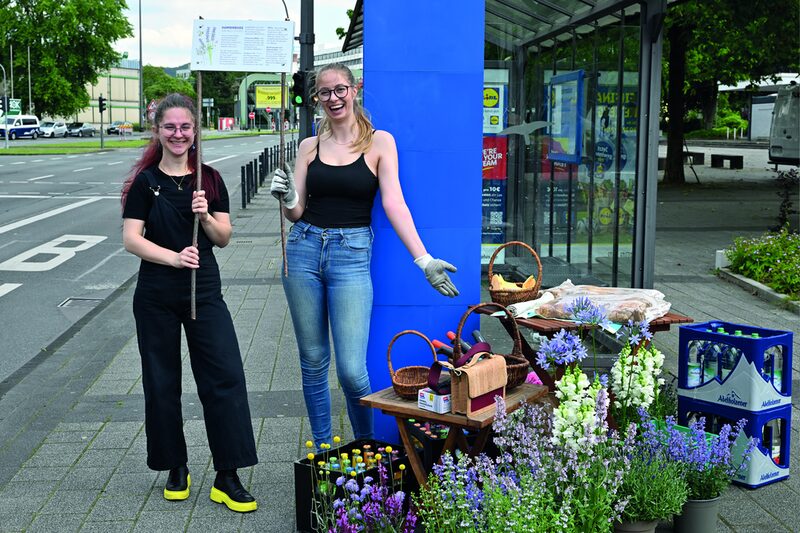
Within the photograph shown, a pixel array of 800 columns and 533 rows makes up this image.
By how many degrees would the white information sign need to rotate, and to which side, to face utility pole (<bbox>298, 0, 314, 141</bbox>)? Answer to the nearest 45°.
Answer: approximately 180°

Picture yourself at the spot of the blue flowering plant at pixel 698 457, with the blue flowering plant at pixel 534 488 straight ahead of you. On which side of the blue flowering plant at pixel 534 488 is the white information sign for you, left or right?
right

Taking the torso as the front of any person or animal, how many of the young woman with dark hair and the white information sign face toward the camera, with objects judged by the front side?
2

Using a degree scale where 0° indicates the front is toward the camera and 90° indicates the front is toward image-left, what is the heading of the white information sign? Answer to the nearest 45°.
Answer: approximately 0°

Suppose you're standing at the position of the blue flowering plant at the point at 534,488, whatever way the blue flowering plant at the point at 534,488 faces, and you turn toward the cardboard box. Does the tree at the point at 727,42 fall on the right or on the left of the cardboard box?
right

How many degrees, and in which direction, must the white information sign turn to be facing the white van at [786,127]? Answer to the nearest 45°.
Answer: approximately 135° to its left

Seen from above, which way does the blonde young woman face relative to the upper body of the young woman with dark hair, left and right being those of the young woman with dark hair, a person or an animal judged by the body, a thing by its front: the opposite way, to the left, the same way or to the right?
the same way

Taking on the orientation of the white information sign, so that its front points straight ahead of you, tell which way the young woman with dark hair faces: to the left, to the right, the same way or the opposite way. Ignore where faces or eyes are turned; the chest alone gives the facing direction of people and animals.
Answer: the same way

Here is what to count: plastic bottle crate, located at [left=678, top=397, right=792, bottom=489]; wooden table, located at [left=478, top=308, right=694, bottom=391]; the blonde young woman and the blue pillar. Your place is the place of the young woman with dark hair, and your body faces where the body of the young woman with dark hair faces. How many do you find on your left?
4

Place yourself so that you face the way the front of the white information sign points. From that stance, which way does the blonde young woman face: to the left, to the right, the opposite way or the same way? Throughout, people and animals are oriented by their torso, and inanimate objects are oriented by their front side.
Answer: the same way

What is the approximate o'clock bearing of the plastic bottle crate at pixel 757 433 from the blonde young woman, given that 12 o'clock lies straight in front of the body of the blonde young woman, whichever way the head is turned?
The plastic bottle crate is roughly at 9 o'clock from the blonde young woman.

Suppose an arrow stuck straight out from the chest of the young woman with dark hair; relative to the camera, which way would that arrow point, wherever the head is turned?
toward the camera

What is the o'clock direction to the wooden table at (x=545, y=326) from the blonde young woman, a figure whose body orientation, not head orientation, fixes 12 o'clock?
The wooden table is roughly at 9 o'clock from the blonde young woman.

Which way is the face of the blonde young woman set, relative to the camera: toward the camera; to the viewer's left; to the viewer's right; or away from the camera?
toward the camera

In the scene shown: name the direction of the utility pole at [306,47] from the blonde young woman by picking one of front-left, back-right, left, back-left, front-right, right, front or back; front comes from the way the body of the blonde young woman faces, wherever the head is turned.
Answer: back

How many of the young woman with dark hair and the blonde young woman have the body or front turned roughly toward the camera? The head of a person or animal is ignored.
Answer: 2

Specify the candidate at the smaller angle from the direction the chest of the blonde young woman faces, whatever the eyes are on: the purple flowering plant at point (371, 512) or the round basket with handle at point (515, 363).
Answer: the purple flowering plant

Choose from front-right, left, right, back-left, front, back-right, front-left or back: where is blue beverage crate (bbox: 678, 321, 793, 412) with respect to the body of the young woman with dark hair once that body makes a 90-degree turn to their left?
front

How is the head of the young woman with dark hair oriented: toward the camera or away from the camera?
toward the camera
